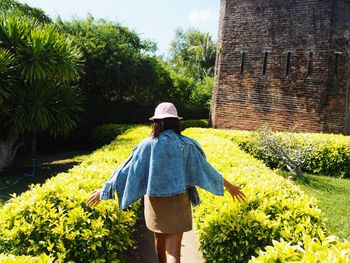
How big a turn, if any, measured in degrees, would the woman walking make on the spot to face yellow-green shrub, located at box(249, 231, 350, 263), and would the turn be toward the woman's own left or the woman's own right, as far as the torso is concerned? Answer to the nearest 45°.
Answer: approximately 135° to the woman's own right

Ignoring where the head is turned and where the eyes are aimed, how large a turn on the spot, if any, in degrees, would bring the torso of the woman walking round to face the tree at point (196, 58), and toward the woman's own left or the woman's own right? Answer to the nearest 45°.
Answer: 0° — they already face it

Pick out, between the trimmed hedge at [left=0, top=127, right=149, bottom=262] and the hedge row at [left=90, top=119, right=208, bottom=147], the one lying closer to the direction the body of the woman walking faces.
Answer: the hedge row

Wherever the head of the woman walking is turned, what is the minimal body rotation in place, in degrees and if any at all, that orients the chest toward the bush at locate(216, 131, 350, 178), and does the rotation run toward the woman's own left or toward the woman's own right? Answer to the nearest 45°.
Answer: approximately 45° to the woman's own right

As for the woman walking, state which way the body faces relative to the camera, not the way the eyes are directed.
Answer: away from the camera

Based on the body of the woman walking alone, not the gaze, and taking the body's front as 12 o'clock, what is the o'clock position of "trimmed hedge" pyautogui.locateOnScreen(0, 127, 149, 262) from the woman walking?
The trimmed hedge is roughly at 9 o'clock from the woman walking.

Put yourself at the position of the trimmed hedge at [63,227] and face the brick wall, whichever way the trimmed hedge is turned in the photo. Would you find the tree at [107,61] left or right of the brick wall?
left

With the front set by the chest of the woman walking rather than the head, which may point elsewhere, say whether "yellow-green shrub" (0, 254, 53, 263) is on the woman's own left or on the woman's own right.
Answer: on the woman's own left
